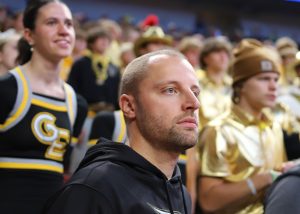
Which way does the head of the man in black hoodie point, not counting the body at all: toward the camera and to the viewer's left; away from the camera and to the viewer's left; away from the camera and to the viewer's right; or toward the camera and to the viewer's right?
toward the camera and to the viewer's right

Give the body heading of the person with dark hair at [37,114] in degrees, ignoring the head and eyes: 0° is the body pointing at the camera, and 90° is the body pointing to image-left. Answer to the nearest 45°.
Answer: approximately 315°

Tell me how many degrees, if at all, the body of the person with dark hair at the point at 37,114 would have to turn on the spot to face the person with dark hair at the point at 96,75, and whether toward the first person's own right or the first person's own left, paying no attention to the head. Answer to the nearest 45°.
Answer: approximately 135° to the first person's own left

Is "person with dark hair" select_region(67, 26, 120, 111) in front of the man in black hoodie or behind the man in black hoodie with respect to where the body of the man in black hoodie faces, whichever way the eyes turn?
behind

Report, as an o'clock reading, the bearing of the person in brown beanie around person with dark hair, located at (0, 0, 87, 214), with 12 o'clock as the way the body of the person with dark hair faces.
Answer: The person in brown beanie is roughly at 10 o'clock from the person with dark hair.

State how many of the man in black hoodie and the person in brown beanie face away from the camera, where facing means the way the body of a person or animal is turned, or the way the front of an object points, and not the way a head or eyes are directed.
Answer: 0

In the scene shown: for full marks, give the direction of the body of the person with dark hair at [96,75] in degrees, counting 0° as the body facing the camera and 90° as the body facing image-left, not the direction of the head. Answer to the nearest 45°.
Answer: approximately 315°
